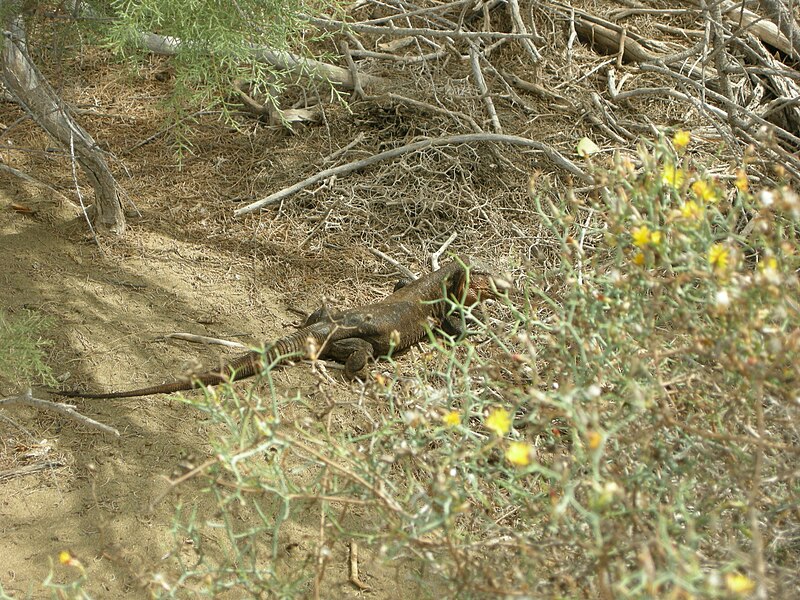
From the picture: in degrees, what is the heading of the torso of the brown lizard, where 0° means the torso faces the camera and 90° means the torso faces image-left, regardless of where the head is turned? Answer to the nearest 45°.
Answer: approximately 225°

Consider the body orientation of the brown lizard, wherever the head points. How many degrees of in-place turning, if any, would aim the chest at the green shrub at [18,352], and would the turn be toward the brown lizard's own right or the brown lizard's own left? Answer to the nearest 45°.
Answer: approximately 180°

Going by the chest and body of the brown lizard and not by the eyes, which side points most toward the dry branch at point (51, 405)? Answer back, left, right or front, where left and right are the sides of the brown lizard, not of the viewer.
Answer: back

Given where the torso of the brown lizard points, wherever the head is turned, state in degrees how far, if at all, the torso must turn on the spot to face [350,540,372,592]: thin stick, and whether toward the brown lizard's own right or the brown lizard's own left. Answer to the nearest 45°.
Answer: approximately 135° to the brown lizard's own right

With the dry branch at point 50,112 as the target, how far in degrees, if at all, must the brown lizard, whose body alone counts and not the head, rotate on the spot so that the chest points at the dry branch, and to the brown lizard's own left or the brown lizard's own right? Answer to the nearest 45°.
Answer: approximately 90° to the brown lizard's own left

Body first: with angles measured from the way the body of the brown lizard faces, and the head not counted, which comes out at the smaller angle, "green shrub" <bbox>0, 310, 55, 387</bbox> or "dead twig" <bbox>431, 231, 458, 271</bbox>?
the dead twig

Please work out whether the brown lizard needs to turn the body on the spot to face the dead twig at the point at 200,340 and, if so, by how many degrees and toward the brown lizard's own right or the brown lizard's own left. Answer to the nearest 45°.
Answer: approximately 135° to the brown lizard's own left

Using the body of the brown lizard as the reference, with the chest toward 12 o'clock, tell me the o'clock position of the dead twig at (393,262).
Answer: The dead twig is roughly at 11 o'clock from the brown lizard.

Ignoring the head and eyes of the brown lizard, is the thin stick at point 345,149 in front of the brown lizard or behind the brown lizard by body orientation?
in front
